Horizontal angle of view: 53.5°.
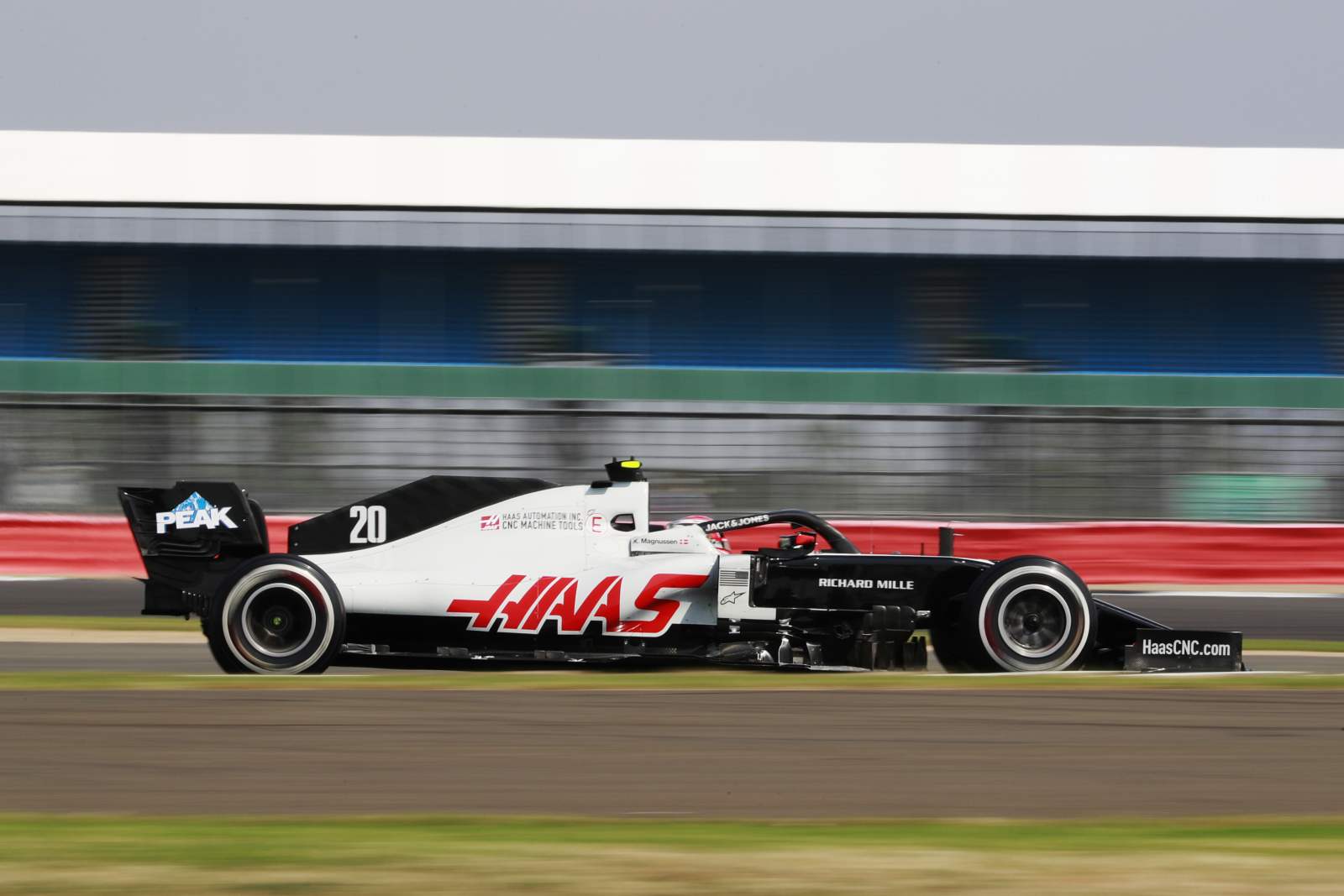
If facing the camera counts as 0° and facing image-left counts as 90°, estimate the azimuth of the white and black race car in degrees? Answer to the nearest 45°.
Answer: approximately 270°
